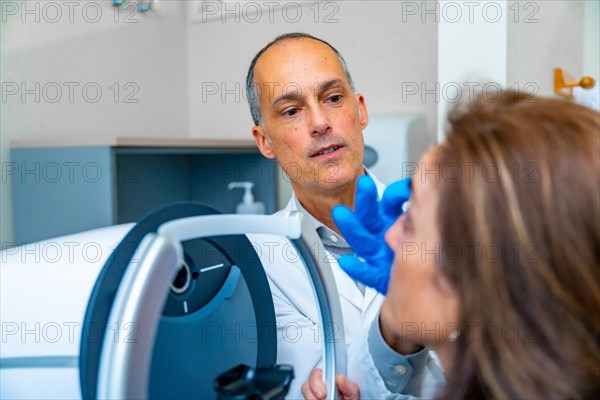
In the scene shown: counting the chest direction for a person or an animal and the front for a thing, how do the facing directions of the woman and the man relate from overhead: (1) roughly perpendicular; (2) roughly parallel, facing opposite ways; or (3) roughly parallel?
roughly parallel, facing opposite ways

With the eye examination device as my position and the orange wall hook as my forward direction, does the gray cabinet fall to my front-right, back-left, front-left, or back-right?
front-left

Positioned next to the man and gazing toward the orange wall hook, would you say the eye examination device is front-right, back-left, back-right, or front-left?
back-right

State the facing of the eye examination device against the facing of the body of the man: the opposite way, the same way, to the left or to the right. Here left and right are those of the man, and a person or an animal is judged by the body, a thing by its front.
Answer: the same way

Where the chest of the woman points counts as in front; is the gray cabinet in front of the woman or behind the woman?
in front

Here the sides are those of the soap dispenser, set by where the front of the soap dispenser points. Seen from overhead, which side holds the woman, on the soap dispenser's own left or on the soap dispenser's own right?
on the soap dispenser's own left

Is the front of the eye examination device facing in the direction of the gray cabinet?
no

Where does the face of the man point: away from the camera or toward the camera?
toward the camera

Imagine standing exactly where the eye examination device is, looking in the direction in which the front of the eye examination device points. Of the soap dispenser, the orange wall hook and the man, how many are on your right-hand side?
0

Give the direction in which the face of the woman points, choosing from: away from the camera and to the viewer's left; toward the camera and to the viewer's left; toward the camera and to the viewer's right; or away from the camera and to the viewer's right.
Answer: away from the camera and to the viewer's left

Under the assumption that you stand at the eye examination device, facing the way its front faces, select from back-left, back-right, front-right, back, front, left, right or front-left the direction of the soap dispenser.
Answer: back-left
